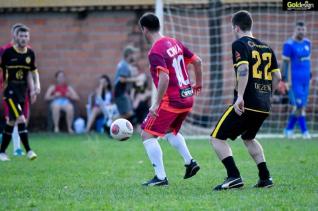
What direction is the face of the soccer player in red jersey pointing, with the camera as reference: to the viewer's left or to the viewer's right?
to the viewer's left

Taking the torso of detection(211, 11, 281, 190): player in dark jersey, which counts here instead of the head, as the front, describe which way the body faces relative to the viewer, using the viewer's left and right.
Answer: facing away from the viewer and to the left of the viewer

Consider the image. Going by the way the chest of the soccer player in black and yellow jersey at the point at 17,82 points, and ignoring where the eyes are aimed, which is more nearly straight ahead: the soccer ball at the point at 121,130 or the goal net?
the soccer ball

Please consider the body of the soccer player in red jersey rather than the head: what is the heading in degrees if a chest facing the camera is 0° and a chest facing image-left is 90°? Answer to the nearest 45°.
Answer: approximately 135°

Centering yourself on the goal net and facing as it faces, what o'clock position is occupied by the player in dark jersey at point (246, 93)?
The player in dark jersey is roughly at 12 o'clock from the goal net.

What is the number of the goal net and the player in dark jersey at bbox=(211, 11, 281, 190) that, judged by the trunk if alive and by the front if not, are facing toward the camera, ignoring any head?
1

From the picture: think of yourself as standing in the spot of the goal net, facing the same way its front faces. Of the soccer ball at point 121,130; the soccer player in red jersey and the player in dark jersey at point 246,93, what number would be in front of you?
3

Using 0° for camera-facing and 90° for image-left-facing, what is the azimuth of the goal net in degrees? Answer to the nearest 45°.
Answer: approximately 0°
